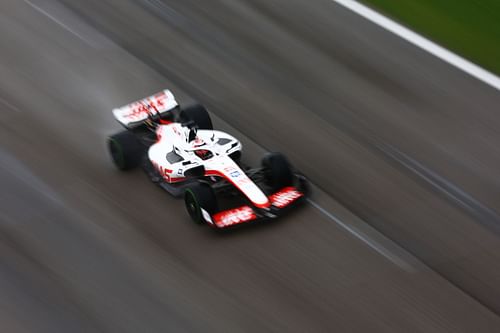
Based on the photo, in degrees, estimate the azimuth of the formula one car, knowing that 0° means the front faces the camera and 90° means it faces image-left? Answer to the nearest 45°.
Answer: approximately 315°
